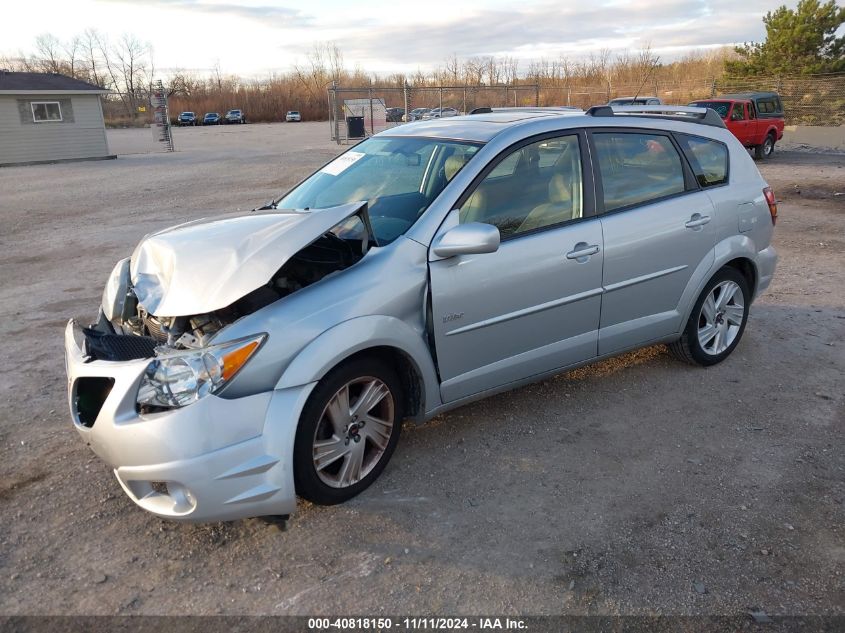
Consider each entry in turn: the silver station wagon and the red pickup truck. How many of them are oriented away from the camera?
0

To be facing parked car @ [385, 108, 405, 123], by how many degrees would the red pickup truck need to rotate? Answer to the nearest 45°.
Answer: approximately 90° to its right

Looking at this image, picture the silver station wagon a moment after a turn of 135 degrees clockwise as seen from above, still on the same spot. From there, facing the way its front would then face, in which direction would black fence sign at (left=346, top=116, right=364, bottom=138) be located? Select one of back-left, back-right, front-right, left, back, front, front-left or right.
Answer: front

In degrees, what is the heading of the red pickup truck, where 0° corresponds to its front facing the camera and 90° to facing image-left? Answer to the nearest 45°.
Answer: approximately 45°

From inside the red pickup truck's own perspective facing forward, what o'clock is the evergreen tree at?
The evergreen tree is roughly at 5 o'clock from the red pickup truck.

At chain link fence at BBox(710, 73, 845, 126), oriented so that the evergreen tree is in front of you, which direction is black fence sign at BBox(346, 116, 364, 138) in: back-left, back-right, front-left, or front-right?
back-left

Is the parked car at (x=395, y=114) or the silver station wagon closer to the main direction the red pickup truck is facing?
the silver station wagon

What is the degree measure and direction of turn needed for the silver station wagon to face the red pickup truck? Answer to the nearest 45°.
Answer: approximately 180°

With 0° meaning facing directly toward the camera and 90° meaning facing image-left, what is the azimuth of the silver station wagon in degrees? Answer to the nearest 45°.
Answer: approximately 45°

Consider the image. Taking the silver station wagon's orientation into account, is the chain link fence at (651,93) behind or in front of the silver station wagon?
behind
